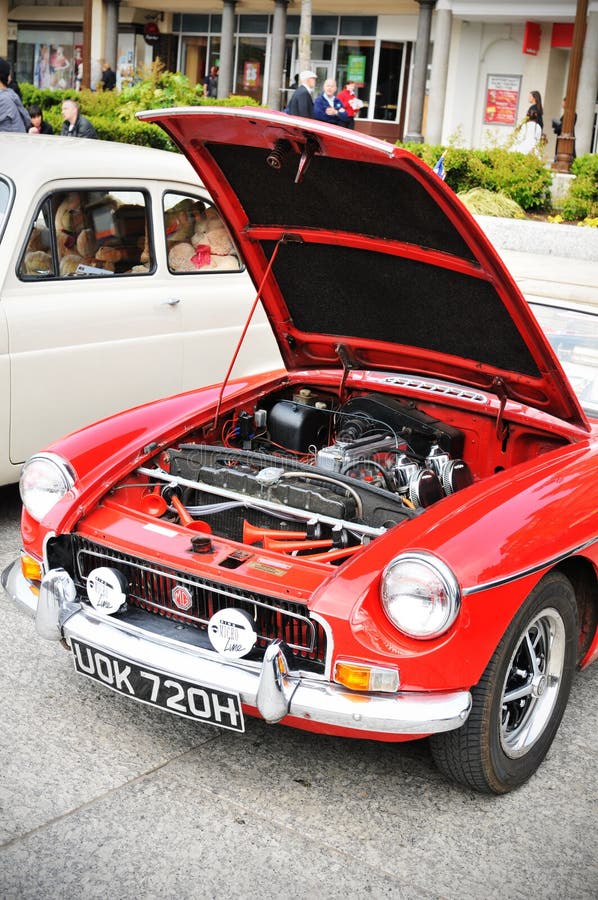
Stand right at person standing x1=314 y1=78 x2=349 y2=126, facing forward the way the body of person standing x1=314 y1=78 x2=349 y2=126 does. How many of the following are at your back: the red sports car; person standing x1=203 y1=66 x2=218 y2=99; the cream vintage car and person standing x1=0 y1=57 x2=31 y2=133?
1

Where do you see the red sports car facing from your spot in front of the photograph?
facing the viewer and to the left of the viewer

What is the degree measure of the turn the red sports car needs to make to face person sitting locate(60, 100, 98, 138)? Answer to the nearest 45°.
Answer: approximately 135° to its right

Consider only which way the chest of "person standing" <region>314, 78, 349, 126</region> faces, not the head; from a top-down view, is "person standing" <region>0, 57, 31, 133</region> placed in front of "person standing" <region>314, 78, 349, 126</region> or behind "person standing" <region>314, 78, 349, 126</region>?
in front

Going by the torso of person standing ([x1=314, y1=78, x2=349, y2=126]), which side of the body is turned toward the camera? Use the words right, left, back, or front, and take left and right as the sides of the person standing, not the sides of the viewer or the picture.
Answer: front

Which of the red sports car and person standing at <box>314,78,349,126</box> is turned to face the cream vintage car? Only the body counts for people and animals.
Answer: the person standing

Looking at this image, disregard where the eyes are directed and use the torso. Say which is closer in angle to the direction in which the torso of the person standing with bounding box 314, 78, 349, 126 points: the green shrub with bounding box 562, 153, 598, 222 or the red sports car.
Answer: the red sports car

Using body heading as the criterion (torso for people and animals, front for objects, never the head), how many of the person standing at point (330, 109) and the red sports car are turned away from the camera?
0

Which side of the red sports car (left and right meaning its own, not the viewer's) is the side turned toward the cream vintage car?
right

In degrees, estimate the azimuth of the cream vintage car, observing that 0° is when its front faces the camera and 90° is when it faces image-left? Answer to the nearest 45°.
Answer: approximately 45°
